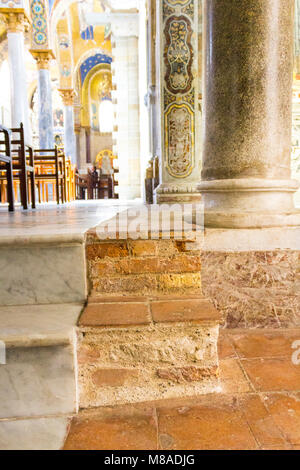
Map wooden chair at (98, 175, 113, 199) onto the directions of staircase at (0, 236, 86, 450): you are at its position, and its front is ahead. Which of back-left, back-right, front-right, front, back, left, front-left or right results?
back

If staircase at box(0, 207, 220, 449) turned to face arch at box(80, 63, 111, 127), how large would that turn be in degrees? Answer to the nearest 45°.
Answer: approximately 180°

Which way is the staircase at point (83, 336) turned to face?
toward the camera

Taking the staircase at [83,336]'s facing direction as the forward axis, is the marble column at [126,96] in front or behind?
behind

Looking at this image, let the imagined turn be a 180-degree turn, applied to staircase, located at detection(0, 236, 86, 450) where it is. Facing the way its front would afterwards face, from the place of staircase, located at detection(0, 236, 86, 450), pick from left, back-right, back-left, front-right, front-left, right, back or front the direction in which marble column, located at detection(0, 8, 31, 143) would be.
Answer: front

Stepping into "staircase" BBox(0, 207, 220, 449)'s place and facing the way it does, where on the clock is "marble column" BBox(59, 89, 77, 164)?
The marble column is roughly at 6 o'clock from the staircase.

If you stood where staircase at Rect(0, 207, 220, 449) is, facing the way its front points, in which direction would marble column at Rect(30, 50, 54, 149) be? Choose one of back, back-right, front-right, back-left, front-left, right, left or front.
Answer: back

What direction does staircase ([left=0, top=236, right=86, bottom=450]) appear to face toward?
toward the camera
